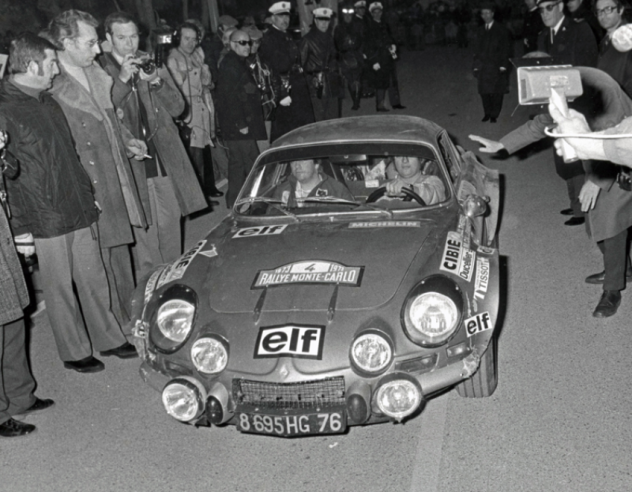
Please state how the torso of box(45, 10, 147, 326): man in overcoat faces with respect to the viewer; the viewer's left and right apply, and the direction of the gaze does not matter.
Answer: facing the viewer and to the right of the viewer

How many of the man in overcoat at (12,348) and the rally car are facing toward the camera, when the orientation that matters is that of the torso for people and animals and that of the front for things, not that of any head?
1

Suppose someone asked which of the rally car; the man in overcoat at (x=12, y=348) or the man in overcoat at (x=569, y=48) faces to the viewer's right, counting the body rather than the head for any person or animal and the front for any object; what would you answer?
the man in overcoat at (x=12, y=348)

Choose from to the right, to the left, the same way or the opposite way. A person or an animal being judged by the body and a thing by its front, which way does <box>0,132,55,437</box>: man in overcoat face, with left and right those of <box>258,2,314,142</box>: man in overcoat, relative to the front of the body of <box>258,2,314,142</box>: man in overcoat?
to the left

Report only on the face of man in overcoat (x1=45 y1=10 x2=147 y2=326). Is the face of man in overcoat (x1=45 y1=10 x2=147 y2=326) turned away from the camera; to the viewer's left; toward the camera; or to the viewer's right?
to the viewer's right

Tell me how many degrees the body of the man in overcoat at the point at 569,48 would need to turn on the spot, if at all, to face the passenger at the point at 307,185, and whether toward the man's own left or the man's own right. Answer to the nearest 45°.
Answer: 0° — they already face them

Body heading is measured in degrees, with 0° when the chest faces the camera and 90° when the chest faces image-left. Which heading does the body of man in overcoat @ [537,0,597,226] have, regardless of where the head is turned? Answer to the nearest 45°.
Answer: approximately 45°

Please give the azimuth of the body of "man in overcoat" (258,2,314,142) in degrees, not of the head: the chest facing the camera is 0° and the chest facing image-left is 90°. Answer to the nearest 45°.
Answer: approximately 315°

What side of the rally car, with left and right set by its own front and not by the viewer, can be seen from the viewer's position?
front

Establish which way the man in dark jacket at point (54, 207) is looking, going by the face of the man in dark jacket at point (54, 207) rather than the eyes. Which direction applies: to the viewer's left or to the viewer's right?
to the viewer's right

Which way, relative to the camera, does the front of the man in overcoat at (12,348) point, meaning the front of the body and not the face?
to the viewer's right

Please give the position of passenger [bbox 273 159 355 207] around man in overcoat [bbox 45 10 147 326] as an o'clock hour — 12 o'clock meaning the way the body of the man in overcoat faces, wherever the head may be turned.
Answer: The passenger is roughly at 11 o'clock from the man in overcoat.

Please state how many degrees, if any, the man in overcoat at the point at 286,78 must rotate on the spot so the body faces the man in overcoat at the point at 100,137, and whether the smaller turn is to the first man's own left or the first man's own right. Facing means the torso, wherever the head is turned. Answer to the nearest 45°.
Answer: approximately 45° to the first man's own right

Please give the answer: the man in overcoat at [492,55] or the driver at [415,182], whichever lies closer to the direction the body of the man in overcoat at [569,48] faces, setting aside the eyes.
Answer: the driver

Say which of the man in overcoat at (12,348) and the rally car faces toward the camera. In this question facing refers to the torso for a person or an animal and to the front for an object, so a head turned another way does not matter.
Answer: the rally car
